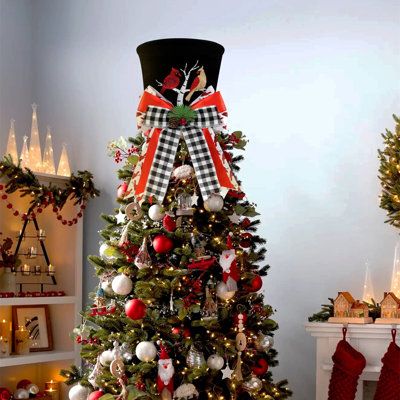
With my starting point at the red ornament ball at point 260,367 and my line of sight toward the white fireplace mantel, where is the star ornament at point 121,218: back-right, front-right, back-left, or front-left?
back-left

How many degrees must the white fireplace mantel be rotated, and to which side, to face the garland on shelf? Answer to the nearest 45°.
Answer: approximately 90° to its right

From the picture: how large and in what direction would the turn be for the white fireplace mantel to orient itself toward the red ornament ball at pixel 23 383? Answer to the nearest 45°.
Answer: approximately 90° to its right

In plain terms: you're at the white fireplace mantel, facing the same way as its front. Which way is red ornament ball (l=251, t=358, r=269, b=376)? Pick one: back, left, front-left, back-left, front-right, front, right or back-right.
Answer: front-right

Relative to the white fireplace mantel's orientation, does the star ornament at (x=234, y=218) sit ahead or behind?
ahead

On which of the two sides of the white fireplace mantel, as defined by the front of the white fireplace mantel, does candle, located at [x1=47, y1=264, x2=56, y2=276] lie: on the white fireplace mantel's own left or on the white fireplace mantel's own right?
on the white fireplace mantel's own right

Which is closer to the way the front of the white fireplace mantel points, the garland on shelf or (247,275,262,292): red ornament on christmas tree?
the red ornament on christmas tree

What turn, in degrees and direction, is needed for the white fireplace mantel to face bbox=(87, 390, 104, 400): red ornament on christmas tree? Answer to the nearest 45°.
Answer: approximately 45° to its right

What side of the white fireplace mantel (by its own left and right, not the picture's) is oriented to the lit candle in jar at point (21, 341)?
right

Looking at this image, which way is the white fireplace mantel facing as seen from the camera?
toward the camera

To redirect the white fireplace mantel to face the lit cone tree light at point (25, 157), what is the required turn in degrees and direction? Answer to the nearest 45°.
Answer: approximately 90° to its right

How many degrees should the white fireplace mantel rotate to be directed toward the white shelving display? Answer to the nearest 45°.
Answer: approximately 135° to its right
